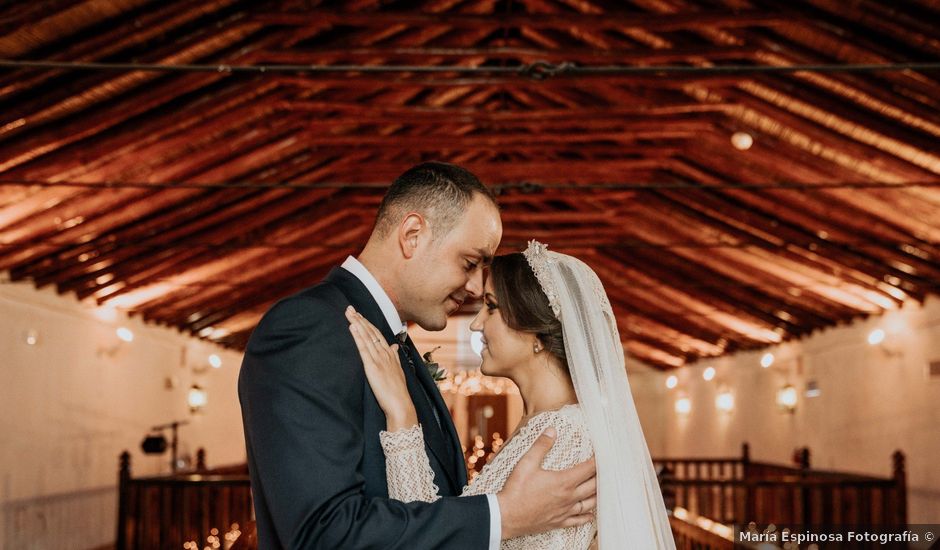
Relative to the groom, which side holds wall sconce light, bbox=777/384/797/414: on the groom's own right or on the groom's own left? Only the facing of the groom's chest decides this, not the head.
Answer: on the groom's own left

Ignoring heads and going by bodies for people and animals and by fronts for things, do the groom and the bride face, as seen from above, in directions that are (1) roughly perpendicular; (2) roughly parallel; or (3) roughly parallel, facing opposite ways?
roughly parallel, facing opposite ways

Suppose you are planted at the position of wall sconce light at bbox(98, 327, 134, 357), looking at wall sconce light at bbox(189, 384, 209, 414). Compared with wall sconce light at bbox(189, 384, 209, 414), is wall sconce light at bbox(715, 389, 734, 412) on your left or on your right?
right

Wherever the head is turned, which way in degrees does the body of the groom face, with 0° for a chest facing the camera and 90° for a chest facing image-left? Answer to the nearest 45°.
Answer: approximately 270°

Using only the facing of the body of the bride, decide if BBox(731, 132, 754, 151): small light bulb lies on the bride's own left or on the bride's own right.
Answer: on the bride's own right

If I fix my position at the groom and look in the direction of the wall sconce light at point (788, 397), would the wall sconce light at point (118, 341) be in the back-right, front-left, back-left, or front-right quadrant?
front-left

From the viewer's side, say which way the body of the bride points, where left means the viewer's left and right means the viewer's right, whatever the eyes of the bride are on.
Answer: facing to the left of the viewer

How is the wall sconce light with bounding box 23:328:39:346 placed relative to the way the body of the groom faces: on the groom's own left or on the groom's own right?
on the groom's own left

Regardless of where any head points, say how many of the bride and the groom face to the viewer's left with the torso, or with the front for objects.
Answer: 1

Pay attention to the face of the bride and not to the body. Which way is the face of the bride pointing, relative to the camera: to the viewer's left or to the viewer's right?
to the viewer's left

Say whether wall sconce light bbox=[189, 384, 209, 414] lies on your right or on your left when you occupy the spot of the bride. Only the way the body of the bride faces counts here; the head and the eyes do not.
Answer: on your right
